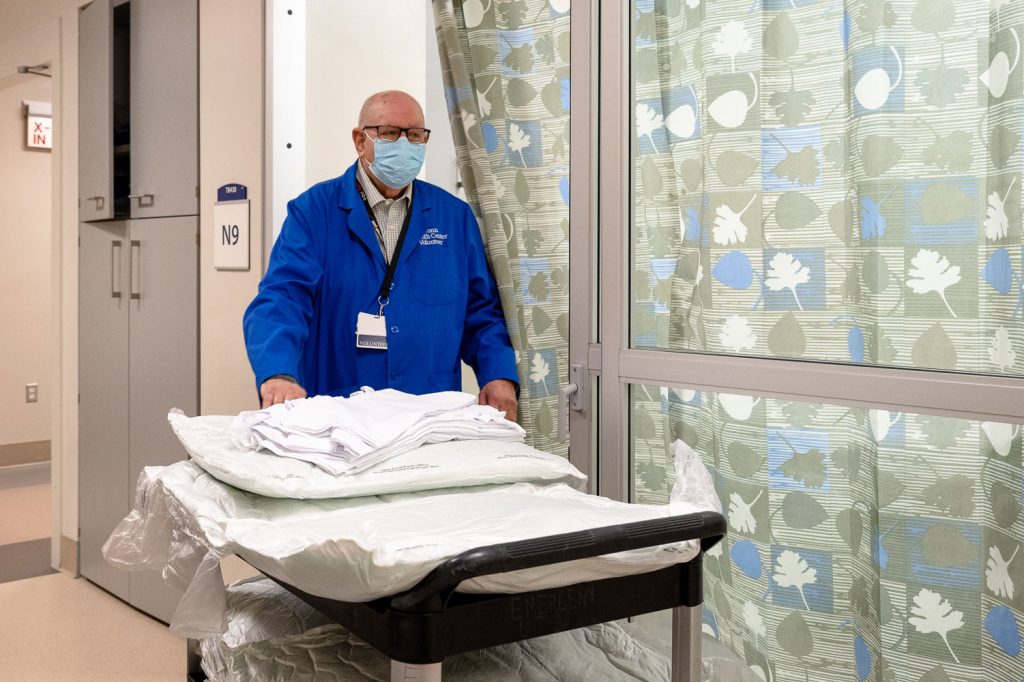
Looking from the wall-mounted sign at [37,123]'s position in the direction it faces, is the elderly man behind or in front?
in front

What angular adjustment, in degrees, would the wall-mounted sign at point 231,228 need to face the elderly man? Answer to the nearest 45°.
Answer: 0° — it already faces them

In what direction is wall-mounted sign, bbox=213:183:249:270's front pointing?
toward the camera

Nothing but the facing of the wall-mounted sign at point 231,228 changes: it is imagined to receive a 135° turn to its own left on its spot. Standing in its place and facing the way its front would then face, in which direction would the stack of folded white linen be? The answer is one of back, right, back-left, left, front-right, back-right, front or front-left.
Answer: back-right

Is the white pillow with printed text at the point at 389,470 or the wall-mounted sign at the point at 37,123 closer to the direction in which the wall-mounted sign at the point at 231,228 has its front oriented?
the white pillow with printed text

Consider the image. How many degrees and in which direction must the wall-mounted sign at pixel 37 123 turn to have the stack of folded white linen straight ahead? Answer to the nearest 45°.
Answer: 0° — it already faces it

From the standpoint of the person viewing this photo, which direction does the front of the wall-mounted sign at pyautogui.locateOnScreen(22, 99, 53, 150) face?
facing the viewer

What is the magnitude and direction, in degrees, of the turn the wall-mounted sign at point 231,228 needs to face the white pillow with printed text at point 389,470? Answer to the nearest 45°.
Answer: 0° — it already faces it

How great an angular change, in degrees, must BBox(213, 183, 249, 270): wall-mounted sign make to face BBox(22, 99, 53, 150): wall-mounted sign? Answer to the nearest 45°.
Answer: approximately 180°

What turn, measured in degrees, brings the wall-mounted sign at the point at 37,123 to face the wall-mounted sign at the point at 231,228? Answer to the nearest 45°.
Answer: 0° — it already faces it

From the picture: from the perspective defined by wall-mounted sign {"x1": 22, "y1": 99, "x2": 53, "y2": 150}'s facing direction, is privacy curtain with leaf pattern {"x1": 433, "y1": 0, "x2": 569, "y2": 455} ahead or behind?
ahead

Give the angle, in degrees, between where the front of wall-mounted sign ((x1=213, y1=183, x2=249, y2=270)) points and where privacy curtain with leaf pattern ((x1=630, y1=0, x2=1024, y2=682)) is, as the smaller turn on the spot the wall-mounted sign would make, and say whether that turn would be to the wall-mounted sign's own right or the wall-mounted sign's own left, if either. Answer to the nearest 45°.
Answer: approximately 45° to the wall-mounted sign's own left

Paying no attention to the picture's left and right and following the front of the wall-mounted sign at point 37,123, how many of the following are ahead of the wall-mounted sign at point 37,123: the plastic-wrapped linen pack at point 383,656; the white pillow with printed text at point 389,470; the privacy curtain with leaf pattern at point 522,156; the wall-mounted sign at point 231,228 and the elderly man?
5

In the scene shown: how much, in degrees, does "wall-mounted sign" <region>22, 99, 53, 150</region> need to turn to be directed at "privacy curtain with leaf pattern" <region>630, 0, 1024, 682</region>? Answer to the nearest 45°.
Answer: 0° — it already faces it

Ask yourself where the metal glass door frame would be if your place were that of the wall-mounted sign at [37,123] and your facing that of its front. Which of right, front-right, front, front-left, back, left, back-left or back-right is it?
front

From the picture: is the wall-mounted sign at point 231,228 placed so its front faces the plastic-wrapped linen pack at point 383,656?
yes

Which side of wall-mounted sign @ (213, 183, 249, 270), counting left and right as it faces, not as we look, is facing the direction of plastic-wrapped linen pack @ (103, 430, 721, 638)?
front
